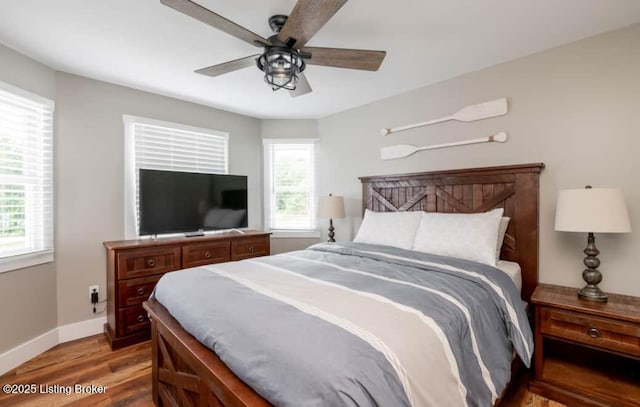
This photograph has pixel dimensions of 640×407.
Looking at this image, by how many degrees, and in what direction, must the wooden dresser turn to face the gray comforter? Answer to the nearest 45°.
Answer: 0° — it already faces it

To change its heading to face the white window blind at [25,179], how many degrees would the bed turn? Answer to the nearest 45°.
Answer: approximately 45° to its right

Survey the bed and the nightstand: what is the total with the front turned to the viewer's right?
0

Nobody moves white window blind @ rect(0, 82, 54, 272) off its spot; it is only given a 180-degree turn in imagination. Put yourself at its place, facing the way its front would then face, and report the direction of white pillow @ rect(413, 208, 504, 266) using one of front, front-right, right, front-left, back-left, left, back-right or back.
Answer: back

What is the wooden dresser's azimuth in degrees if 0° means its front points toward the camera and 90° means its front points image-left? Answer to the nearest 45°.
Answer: approximately 315°

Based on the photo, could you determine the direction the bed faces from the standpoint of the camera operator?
facing the viewer and to the left of the viewer

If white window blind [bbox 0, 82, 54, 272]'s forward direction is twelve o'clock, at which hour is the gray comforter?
The gray comforter is roughly at 1 o'clock from the white window blind.

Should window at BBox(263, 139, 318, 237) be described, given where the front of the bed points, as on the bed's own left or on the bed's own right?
on the bed's own right

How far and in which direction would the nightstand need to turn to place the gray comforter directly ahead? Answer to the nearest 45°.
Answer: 0° — it already faces it

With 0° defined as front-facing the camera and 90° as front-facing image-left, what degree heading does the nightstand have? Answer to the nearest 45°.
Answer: approximately 45°

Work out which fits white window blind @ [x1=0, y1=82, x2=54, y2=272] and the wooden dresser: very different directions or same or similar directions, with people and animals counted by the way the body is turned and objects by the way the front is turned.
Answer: same or similar directions

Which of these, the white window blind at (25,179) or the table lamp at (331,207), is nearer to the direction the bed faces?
the white window blind

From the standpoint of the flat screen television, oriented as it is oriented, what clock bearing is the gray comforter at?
The gray comforter is roughly at 1 o'clock from the flat screen television.

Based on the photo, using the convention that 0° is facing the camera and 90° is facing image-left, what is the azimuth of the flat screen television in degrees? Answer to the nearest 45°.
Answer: approximately 315°
